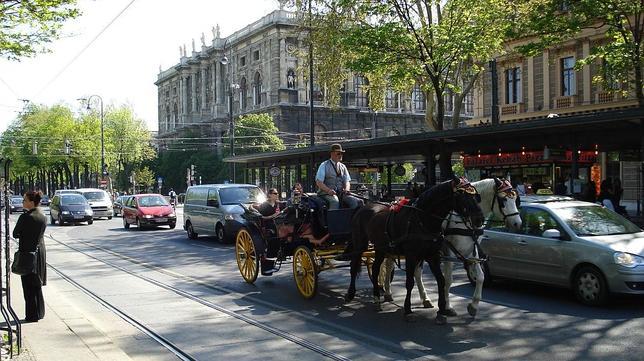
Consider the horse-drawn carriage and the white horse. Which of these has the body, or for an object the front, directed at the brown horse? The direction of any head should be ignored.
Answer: the horse-drawn carriage

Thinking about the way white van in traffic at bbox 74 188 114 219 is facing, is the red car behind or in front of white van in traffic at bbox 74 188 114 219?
in front

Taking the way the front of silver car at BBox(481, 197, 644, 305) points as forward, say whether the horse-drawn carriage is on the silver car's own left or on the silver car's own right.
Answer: on the silver car's own right

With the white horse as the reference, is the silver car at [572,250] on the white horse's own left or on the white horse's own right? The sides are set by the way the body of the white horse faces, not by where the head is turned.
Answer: on the white horse's own left

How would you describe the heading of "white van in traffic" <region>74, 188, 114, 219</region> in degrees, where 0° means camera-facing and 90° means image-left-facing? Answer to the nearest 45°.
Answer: approximately 315°

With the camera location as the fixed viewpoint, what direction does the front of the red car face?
facing the viewer and to the right of the viewer

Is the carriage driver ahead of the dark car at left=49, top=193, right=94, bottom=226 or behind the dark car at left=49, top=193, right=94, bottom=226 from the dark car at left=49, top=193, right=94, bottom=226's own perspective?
ahead

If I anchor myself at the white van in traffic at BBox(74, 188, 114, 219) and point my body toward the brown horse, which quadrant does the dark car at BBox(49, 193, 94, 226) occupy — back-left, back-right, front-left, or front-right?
front-right

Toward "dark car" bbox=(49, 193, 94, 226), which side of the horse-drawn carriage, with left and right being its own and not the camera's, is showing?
back

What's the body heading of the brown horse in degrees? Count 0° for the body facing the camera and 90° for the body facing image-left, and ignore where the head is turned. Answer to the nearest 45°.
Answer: approximately 315°

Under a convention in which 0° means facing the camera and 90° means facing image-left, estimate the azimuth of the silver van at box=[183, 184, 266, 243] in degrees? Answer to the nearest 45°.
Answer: approximately 315°
